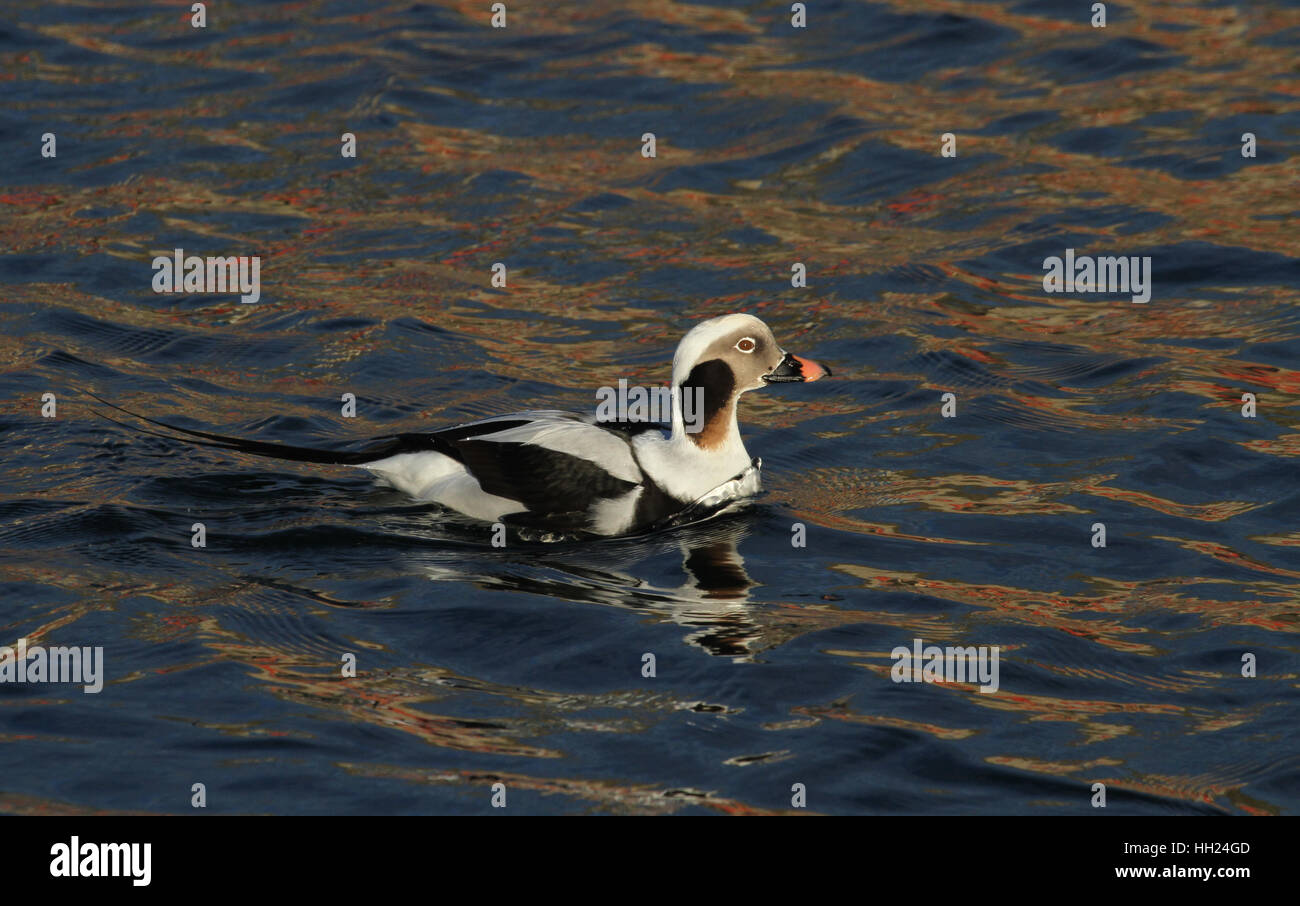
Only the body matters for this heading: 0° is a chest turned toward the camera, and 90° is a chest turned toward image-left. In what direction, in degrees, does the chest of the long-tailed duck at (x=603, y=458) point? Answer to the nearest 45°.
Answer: approximately 270°
